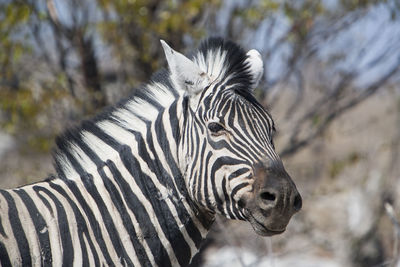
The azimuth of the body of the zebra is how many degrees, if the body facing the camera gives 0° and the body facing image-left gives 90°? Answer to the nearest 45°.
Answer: approximately 270°
